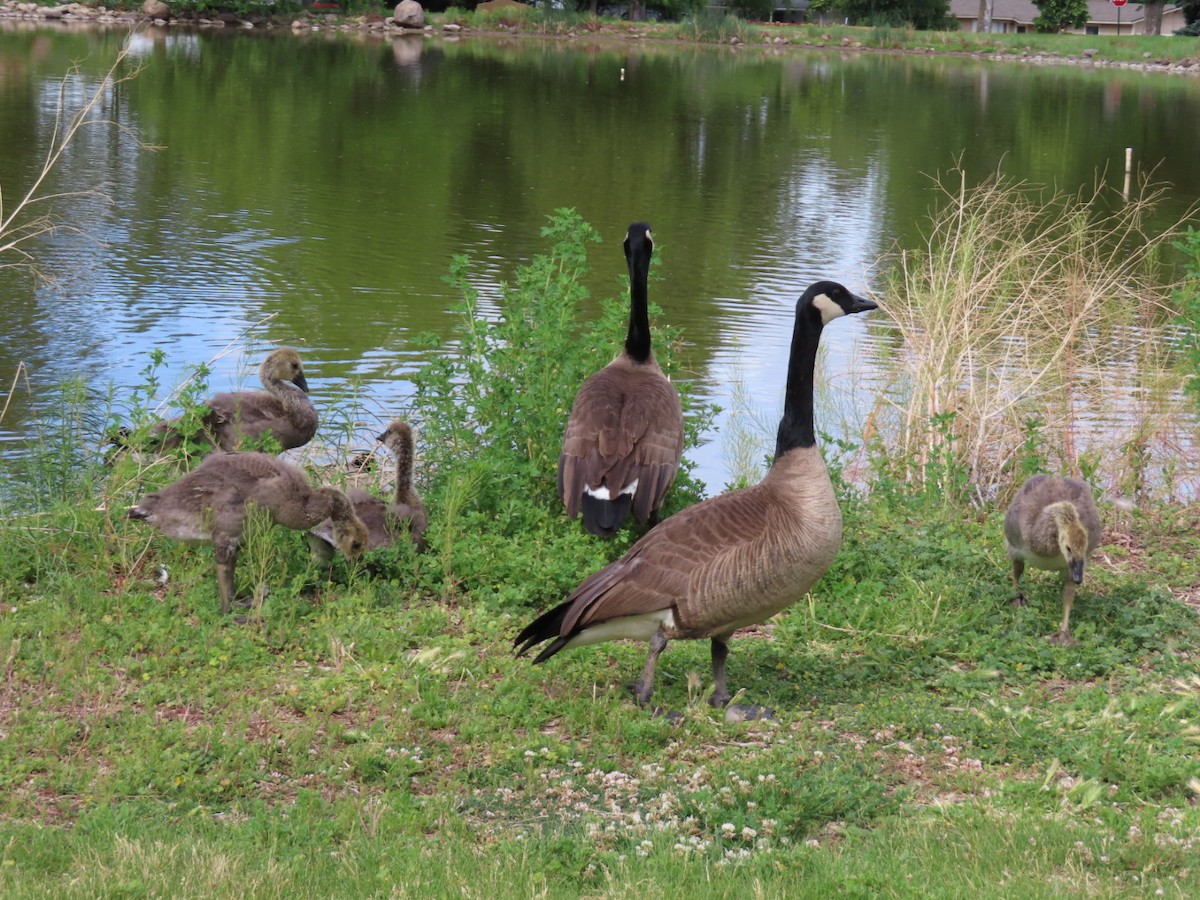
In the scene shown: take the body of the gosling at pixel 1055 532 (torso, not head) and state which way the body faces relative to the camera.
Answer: toward the camera

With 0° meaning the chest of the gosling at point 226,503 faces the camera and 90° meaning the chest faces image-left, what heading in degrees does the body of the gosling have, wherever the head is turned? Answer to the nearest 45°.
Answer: approximately 270°

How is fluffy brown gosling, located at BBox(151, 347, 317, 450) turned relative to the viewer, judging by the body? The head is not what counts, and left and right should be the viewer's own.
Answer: facing to the right of the viewer

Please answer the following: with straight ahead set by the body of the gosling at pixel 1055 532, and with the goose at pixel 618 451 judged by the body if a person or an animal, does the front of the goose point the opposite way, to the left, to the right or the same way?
the opposite way

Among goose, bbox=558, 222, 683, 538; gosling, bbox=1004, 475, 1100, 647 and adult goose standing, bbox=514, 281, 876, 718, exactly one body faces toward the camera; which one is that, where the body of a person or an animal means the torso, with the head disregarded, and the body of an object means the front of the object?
the gosling

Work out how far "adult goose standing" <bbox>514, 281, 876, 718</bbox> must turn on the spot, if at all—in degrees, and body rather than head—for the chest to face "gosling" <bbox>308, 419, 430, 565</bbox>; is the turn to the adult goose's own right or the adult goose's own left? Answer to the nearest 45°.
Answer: approximately 135° to the adult goose's own left

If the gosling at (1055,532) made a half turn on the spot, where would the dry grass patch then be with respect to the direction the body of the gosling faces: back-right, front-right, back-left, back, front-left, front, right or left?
front

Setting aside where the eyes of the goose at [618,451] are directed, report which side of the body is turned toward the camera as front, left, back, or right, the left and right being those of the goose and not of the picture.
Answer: back

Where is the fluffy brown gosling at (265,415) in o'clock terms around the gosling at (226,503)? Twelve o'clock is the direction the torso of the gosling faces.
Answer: The fluffy brown gosling is roughly at 9 o'clock from the gosling.

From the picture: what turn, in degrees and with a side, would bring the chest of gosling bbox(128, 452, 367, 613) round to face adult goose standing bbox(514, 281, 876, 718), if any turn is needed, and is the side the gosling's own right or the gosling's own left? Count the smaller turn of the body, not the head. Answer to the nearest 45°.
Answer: approximately 45° to the gosling's own right

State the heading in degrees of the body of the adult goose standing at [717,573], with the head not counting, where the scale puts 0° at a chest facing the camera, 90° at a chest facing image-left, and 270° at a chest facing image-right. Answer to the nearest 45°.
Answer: approximately 270°

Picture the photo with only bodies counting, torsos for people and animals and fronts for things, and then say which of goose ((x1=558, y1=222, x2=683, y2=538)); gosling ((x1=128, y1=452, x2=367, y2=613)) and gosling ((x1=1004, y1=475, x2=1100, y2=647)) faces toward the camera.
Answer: gosling ((x1=1004, y1=475, x2=1100, y2=647))

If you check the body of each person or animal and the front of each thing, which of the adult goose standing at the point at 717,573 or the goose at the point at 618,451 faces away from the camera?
the goose

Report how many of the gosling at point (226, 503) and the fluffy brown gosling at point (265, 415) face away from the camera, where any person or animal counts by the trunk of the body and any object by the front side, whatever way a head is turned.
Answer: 0
